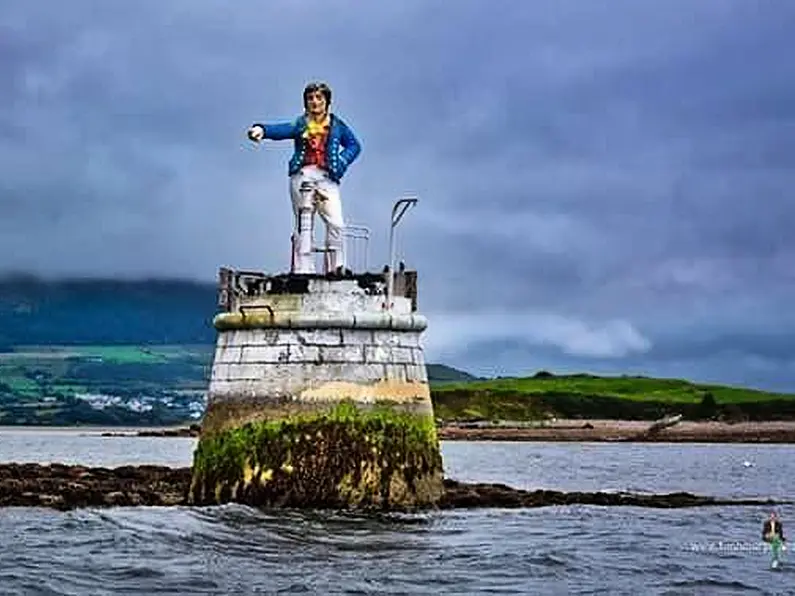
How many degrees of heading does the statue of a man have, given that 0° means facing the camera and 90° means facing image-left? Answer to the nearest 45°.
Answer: approximately 0°
